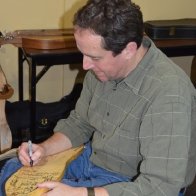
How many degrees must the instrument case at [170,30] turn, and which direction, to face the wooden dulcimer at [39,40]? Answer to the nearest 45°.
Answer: approximately 45° to its right

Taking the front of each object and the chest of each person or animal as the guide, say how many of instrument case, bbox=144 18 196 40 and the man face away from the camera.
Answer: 0

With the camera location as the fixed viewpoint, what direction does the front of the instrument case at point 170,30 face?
facing the viewer

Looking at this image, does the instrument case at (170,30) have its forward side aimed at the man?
yes

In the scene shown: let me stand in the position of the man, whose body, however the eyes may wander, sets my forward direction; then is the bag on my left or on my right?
on my right

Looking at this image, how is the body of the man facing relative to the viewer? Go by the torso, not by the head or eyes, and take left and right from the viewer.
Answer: facing the viewer and to the left of the viewer
